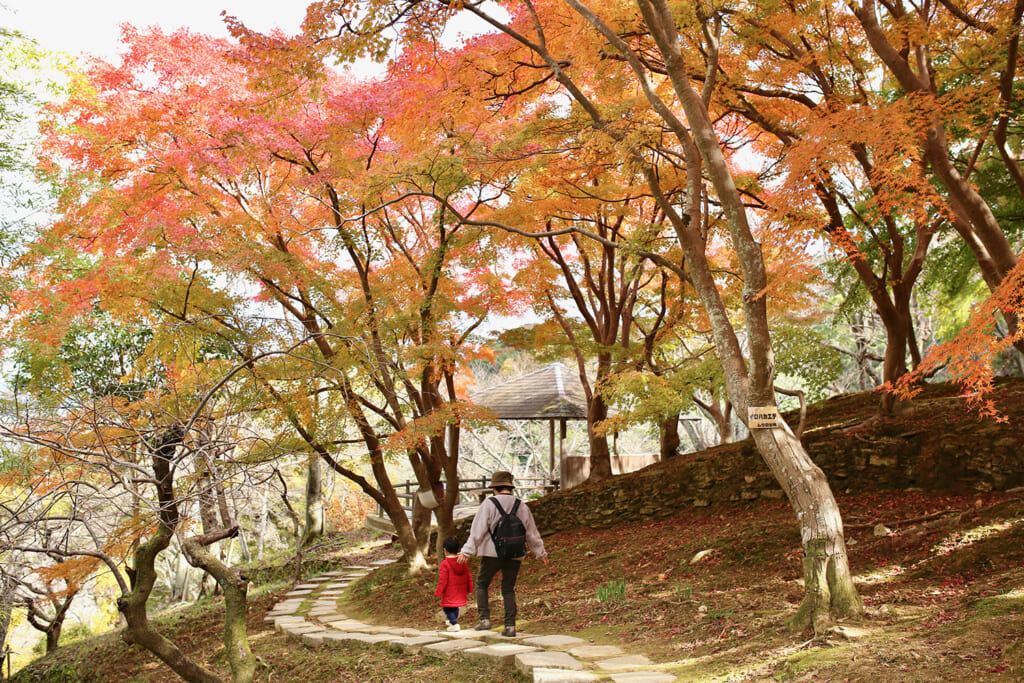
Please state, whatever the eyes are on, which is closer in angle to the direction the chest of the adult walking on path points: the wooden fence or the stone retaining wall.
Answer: the wooden fence

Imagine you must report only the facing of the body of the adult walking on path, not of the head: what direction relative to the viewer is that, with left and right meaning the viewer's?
facing away from the viewer

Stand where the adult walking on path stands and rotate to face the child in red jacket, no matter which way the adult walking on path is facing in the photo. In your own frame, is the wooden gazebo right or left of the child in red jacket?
right

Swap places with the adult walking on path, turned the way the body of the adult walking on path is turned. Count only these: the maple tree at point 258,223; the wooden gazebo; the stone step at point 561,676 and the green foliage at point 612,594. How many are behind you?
1

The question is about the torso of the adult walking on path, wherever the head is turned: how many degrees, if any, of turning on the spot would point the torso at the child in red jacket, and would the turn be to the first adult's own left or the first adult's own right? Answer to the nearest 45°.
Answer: approximately 45° to the first adult's own left

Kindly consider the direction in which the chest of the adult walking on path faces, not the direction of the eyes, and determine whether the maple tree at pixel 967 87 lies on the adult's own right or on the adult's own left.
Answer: on the adult's own right

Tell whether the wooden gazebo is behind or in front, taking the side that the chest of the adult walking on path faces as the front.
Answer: in front

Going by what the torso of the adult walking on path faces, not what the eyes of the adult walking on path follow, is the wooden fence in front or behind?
in front

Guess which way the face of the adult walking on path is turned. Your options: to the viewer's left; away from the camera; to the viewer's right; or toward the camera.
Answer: away from the camera

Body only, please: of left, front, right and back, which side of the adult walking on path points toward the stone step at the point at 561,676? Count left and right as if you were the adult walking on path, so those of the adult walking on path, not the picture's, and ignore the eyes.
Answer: back

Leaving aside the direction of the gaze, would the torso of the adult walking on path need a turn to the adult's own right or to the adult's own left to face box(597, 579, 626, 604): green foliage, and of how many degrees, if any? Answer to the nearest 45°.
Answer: approximately 45° to the adult's own right
